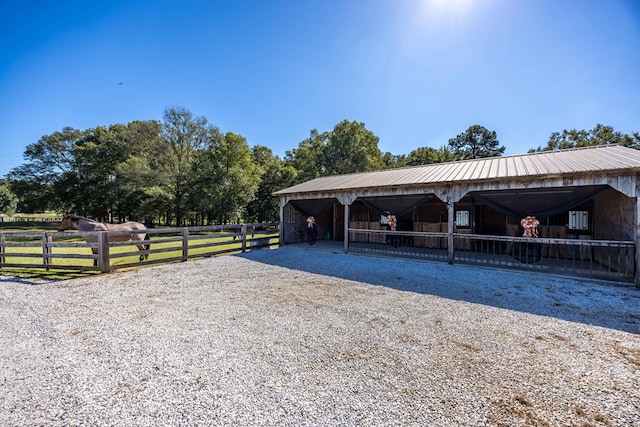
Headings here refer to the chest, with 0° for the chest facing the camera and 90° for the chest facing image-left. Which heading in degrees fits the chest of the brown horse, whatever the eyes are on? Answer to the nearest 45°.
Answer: approximately 90°

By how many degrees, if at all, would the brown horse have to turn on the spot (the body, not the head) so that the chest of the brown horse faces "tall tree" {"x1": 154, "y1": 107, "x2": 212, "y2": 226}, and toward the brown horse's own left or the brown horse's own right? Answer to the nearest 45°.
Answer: approximately 90° to the brown horse's own right

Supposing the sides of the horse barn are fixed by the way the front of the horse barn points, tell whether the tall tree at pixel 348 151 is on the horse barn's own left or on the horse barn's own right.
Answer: on the horse barn's own right

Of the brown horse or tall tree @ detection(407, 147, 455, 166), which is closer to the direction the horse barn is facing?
the brown horse

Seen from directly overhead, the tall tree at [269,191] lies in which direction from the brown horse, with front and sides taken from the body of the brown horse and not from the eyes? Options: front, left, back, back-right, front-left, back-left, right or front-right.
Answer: back-right

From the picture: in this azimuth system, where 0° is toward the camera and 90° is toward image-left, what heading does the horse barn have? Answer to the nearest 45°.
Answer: approximately 45°

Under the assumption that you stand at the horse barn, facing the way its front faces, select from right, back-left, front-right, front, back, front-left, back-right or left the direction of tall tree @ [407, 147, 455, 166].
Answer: back-right

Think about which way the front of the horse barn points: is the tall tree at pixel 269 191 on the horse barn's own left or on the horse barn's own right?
on the horse barn's own right

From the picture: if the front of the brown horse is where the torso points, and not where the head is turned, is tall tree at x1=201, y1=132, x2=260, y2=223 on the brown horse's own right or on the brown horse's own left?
on the brown horse's own right
